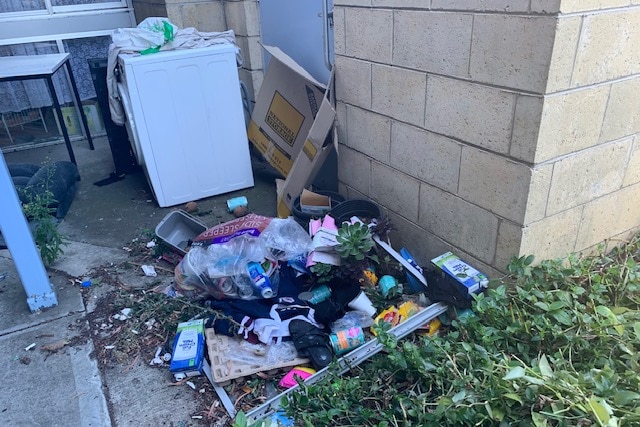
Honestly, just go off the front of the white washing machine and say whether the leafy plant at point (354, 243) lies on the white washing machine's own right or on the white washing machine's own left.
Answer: on the white washing machine's own left

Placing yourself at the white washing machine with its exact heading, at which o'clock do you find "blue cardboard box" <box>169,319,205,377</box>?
The blue cardboard box is roughly at 9 o'clock from the white washing machine.

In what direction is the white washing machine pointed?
to the viewer's left

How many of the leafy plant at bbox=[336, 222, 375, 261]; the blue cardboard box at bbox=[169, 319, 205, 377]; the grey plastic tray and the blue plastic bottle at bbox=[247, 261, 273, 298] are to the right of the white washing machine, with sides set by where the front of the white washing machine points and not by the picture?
0

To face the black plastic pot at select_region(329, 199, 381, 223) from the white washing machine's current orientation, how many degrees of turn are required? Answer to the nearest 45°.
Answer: approximately 135° to its left

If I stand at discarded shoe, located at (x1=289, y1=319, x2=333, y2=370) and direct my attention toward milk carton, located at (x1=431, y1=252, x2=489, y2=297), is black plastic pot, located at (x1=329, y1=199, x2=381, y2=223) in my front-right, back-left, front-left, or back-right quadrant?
front-left

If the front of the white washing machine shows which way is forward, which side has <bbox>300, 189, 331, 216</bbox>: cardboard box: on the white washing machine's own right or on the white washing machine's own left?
on the white washing machine's own left

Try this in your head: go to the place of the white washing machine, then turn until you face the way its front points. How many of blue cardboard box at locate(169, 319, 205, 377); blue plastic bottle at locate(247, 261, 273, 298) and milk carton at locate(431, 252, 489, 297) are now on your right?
0

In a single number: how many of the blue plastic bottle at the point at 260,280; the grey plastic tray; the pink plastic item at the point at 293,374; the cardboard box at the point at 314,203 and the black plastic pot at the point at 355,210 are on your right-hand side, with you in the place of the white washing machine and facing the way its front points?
0

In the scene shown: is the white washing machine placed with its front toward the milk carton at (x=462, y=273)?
no

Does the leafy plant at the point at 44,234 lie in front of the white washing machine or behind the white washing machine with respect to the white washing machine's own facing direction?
in front

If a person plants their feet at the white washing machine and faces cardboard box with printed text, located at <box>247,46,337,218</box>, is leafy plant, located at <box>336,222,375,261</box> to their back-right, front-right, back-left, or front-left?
front-right

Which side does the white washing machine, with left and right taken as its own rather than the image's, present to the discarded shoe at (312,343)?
left

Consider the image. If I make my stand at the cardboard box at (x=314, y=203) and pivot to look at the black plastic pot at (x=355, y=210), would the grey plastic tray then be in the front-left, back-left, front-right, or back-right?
back-right

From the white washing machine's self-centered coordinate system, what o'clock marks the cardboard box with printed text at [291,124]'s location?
The cardboard box with printed text is roughly at 7 o'clock from the white washing machine.

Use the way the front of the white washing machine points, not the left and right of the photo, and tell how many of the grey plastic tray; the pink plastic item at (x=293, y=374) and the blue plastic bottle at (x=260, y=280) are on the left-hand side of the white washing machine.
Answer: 3

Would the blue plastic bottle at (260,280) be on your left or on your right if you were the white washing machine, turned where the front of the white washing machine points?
on your left
